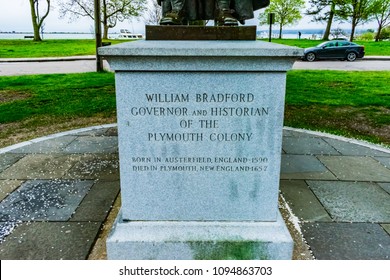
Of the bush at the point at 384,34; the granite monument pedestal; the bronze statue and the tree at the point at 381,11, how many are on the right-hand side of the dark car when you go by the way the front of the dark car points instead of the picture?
2

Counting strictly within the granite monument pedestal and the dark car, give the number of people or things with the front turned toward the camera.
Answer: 1

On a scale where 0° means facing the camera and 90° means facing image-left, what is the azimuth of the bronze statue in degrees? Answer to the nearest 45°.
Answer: approximately 0°

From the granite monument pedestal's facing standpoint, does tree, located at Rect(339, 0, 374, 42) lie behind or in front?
behind

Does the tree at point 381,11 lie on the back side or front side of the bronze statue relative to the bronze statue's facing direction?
on the back side

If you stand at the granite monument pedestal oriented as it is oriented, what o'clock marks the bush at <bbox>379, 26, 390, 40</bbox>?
The bush is roughly at 7 o'clock from the granite monument pedestal.
